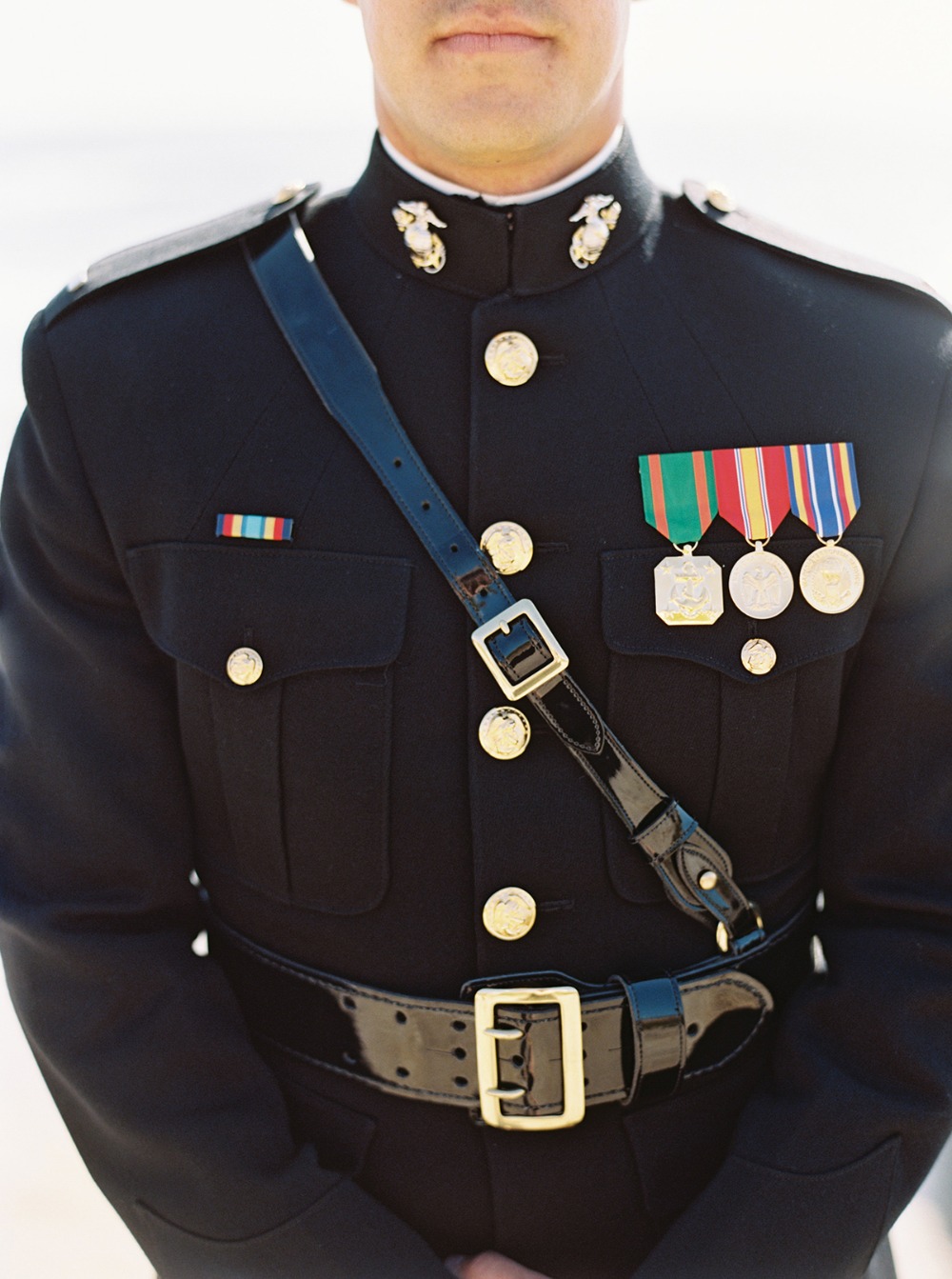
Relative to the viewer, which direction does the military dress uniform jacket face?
toward the camera
